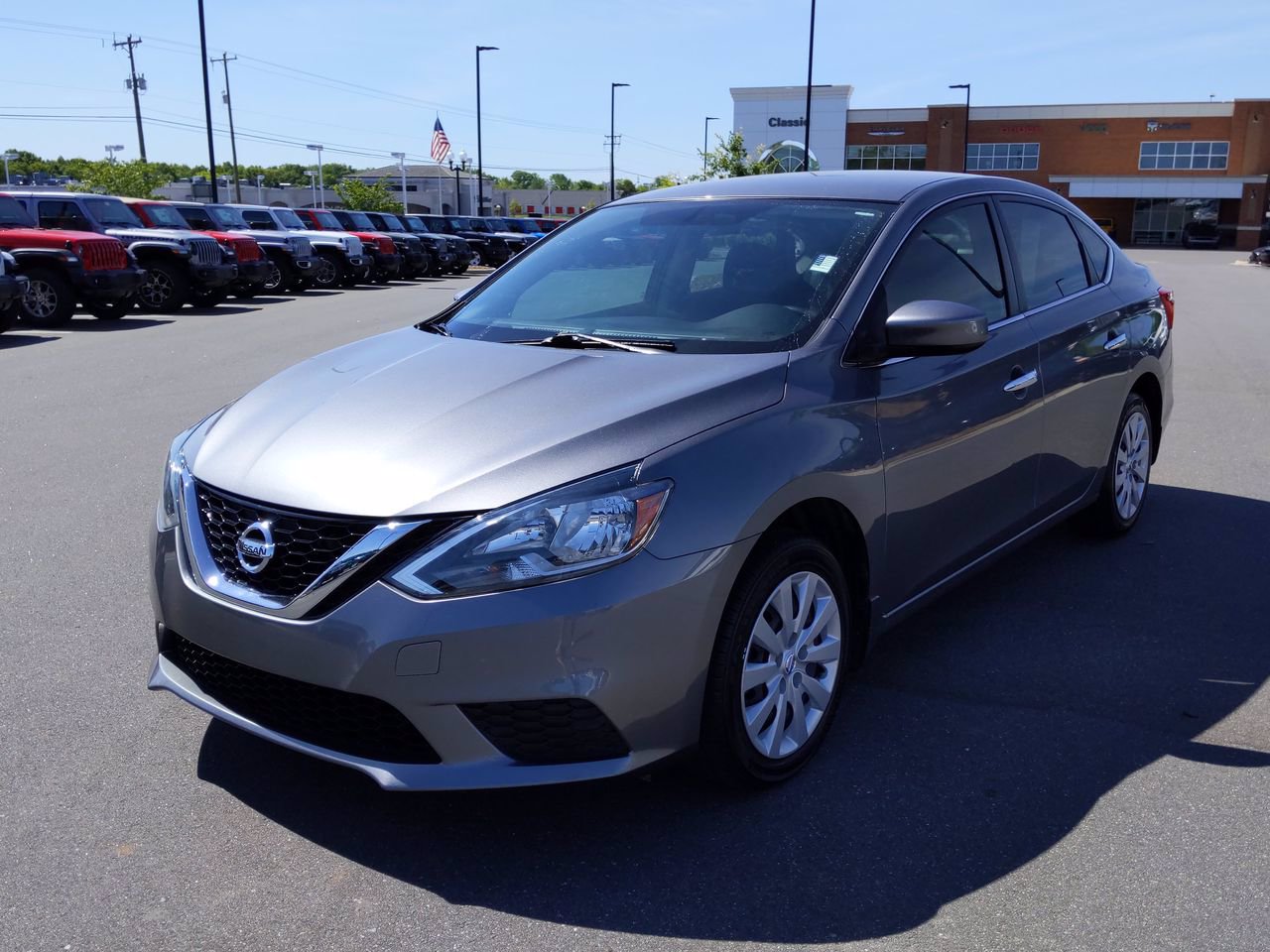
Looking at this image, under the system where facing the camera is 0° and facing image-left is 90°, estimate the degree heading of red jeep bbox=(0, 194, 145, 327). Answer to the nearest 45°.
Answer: approximately 315°

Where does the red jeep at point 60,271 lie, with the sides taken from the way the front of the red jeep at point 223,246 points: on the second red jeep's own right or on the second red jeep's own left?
on the second red jeep's own right

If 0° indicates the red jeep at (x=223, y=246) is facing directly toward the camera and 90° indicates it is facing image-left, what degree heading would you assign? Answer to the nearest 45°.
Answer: approximately 315°

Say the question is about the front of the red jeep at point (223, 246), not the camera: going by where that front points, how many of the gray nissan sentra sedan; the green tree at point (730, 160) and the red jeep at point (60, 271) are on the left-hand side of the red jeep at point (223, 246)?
1

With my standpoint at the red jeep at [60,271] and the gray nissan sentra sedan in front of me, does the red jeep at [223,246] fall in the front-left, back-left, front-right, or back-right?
back-left

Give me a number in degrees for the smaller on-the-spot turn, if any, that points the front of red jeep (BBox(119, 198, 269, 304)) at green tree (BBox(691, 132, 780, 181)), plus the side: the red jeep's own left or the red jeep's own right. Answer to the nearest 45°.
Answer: approximately 90° to the red jeep's own left

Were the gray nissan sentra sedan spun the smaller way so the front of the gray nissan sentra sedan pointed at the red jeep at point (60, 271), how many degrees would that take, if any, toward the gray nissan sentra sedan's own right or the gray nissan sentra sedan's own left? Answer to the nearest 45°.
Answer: approximately 90° to the gray nissan sentra sedan's own right

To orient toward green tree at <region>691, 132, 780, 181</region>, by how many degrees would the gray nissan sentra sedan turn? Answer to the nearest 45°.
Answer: approximately 135° to its right

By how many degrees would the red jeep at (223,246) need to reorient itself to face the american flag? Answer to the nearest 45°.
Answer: approximately 135° to its left

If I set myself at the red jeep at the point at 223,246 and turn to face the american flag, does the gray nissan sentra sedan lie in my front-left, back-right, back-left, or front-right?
back-right

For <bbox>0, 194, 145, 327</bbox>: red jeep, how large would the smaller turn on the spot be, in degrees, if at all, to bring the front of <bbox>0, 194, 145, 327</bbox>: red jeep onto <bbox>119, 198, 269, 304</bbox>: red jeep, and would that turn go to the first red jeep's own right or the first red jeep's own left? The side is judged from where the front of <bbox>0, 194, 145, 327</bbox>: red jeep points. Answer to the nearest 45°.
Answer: approximately 90° to the first red jeep's own left

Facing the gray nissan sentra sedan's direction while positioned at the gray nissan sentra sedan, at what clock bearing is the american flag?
The american flag is roughly at 4 o'clock from the gray nissan sentra sedan.
